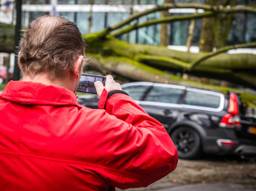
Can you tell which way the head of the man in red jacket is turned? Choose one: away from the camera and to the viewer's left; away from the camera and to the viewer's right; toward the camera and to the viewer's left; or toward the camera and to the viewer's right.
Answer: away from the camera and to the viewer's right

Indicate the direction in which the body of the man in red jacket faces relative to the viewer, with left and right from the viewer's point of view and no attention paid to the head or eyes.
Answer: facing away from the viewer and to the right of the viewer

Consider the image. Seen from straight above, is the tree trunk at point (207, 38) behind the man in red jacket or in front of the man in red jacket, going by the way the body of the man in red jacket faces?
in front

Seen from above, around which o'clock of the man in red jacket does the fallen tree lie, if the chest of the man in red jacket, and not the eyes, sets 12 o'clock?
The fallen tree is roughly at 11 o'clock from the man in red jacket.

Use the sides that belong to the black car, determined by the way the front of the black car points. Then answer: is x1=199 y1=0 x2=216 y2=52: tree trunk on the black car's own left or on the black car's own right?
on the black car's own right

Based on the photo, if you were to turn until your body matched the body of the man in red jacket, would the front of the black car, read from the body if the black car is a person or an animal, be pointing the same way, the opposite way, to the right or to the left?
to the left

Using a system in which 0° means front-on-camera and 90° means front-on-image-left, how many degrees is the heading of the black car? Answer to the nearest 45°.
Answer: approximately 135°

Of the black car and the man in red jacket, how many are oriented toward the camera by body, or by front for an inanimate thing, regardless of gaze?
0
